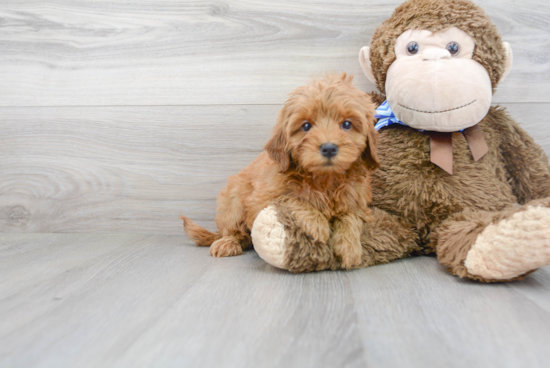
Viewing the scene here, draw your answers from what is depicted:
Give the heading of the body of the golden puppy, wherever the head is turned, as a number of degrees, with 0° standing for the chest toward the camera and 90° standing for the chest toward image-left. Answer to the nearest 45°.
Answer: approximately 315°

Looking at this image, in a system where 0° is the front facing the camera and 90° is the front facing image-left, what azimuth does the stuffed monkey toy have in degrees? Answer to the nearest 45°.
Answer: approximately 0°
